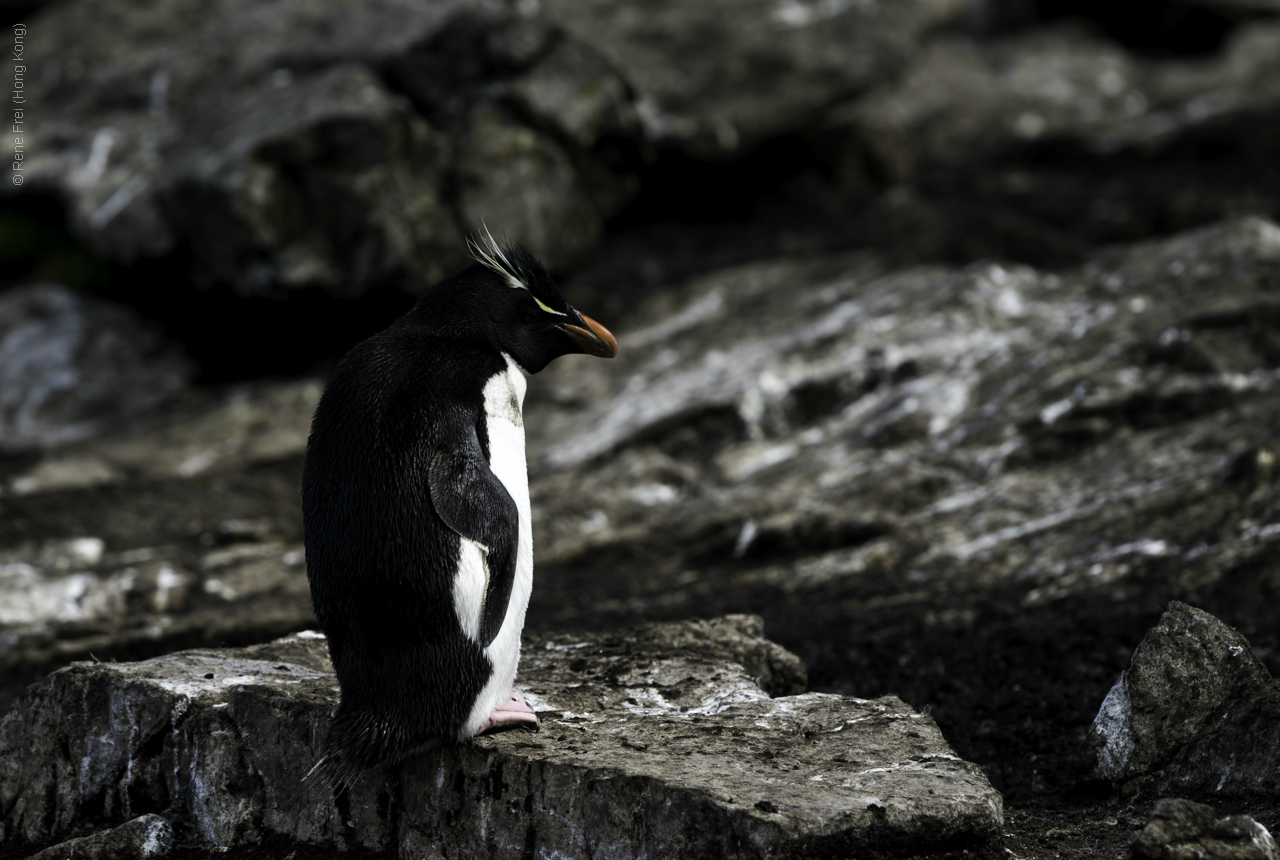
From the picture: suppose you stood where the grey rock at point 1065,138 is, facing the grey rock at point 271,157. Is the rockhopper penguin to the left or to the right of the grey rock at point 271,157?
left

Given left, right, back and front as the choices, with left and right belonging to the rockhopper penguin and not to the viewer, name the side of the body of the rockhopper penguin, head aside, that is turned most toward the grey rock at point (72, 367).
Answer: left

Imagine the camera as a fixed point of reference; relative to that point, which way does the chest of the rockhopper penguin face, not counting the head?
to the viewer's right

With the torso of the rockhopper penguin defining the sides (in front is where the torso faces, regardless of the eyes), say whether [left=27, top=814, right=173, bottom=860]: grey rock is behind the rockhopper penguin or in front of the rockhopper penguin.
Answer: behind

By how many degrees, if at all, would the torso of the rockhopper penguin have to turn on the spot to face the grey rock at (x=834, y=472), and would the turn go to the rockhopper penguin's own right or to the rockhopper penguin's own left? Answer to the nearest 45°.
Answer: approximately 45° to the rockhopper penguin's own left

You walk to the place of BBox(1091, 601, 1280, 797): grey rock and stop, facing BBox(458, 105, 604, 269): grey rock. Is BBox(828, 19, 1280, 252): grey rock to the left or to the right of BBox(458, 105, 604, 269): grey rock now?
right
